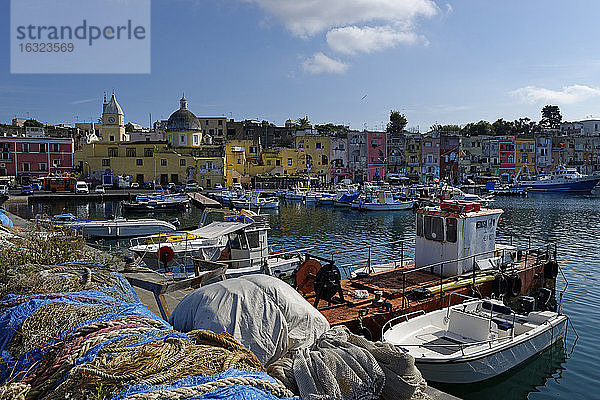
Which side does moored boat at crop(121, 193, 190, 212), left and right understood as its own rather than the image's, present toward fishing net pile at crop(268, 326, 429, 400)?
right

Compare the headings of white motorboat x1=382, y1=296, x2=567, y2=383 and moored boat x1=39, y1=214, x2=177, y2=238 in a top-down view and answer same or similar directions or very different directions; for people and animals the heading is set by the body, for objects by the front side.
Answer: very different directions

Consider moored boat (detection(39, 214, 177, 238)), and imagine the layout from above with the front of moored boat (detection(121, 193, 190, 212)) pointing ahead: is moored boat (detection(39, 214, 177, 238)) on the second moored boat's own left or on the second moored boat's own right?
on the second moored boat's own right
